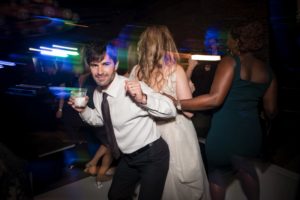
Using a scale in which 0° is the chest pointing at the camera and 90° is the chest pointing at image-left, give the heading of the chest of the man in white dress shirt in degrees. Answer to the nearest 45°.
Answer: approximately 45°

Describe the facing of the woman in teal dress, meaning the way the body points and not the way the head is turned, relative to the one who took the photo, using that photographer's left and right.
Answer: facing away from the viewer and to the left of the viewer

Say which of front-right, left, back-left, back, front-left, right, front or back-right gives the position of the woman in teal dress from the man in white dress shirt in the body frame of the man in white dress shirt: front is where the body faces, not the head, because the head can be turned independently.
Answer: back-left

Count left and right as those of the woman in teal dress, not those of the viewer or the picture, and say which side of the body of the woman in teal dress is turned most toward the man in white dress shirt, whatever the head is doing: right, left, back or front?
left

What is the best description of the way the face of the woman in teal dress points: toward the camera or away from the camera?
away from the camera

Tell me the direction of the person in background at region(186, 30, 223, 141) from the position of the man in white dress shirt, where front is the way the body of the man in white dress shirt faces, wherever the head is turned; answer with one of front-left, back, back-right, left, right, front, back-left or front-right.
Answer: back
